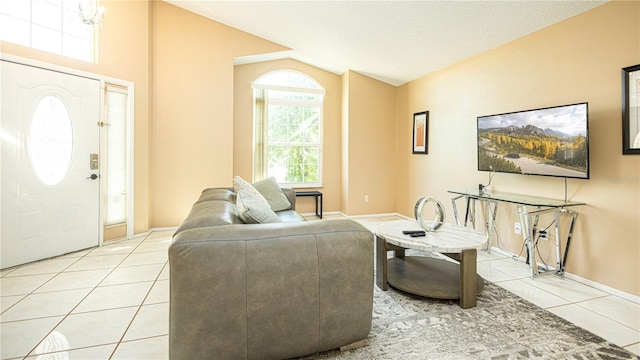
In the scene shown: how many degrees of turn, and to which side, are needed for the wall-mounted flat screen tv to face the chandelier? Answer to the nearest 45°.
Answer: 0° — it already faces it

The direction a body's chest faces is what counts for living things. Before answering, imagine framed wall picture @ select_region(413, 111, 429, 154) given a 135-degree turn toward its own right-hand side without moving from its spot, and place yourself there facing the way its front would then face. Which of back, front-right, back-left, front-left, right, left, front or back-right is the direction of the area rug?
back

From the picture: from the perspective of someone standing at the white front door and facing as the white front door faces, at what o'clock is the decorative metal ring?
The decorative metal ring is roughly at 12 o'clock from the white front door.

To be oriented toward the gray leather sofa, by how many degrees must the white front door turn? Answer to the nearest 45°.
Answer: approximately 45° to its right

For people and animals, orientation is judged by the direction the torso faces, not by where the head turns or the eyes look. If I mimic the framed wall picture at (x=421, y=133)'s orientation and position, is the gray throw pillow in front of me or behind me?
in front

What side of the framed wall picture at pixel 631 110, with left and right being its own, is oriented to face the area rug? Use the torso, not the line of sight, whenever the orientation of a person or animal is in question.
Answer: front

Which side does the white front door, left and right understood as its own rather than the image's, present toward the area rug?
front

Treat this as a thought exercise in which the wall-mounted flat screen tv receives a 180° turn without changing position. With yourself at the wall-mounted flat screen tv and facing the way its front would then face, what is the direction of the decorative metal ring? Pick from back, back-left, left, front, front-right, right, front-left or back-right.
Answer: back

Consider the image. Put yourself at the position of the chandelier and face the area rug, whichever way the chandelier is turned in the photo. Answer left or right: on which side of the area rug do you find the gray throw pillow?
left

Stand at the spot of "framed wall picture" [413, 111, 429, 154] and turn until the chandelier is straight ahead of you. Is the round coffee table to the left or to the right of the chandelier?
left

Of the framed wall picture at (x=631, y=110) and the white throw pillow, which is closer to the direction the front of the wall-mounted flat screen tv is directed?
the white throw pillow

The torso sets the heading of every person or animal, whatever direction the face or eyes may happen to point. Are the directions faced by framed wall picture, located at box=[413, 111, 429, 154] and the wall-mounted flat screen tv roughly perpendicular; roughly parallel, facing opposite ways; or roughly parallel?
roughly parallel

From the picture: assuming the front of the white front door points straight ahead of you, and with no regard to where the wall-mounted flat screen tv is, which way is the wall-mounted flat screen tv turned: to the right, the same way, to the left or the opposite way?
the opposite way

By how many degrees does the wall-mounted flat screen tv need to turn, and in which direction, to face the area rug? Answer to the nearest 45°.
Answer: approximately 45° to its left
